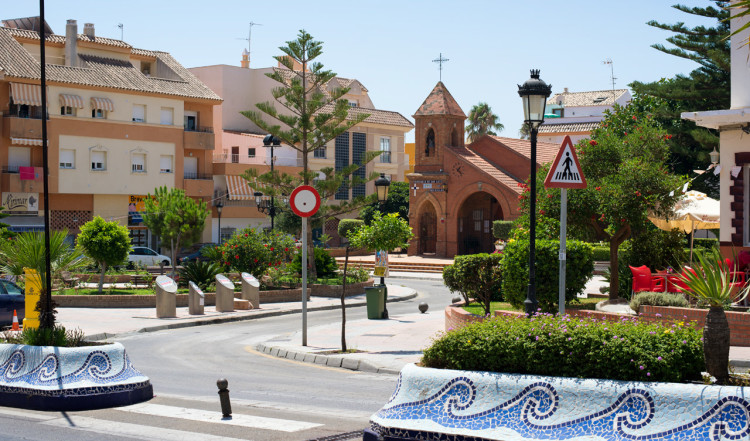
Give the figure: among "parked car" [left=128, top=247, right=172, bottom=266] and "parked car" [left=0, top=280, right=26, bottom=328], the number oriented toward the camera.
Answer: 0

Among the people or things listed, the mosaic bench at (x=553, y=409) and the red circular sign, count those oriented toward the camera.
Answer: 2
